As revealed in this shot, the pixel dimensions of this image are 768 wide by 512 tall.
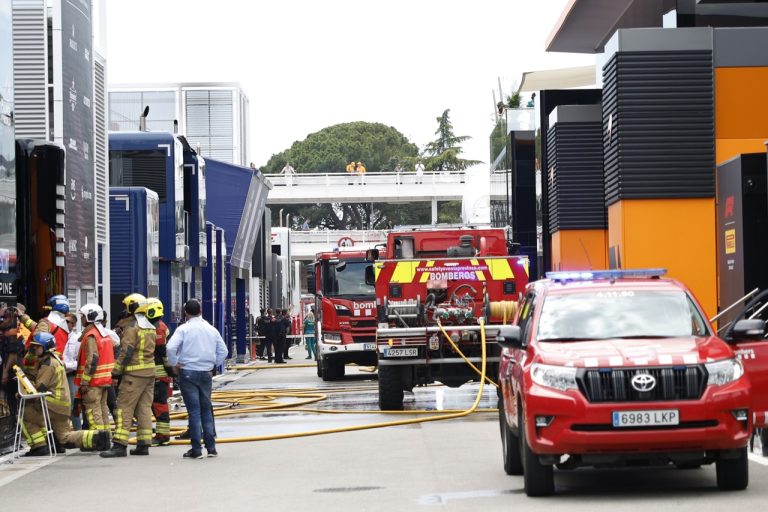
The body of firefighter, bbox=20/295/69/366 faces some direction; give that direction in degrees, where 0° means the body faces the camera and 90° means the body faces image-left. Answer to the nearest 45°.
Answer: approximately 90°

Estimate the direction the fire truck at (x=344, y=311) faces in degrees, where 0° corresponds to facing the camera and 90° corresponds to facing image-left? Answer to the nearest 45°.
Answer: approximately 0°

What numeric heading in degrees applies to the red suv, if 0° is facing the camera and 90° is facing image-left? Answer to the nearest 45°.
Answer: approximately 0°

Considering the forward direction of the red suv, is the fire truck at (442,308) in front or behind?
behind

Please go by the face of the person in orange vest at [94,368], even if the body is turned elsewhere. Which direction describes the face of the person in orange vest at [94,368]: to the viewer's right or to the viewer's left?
to the viewer's left

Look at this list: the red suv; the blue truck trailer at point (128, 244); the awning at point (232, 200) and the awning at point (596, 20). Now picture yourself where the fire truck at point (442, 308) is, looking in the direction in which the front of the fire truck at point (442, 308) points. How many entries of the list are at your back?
1

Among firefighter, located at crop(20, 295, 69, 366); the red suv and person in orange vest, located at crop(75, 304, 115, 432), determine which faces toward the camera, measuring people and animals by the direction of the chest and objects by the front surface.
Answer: the red suv
